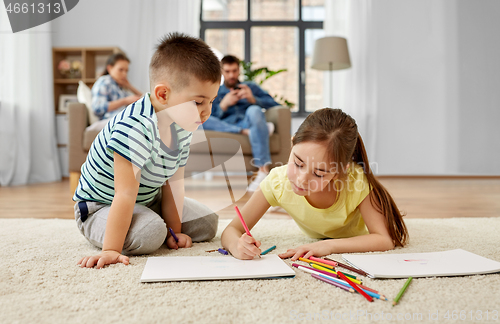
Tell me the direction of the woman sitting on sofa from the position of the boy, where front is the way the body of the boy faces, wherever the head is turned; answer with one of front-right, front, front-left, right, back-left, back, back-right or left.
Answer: back-left

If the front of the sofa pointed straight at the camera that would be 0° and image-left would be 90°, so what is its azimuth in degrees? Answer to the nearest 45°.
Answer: approximately 0°

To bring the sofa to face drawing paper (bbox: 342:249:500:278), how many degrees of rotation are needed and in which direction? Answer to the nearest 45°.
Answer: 0° — it already faces it

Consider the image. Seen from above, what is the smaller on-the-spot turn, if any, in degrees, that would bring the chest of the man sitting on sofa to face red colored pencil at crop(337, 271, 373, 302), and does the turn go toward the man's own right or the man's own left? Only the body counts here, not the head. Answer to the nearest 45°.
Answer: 0° — they already face it

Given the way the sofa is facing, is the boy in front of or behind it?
in front

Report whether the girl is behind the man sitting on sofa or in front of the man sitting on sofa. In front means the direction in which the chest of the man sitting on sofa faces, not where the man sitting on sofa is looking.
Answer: in front

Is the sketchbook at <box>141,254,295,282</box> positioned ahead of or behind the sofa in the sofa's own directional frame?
ahead
